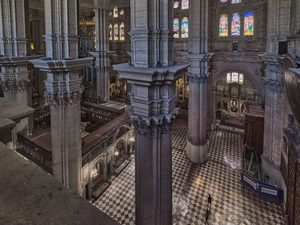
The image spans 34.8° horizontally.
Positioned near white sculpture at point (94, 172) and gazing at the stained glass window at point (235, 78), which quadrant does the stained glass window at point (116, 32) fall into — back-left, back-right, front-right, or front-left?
front-left

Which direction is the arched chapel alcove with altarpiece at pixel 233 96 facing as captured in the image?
toward the camera

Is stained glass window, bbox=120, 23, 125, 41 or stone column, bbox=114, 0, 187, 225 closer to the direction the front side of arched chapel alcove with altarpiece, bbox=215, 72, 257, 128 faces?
the stone column

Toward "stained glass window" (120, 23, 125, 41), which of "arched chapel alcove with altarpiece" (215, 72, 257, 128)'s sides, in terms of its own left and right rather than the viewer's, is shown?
right

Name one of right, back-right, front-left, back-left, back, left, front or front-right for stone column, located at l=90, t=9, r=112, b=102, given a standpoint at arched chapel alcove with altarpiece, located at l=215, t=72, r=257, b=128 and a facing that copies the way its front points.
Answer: front-right

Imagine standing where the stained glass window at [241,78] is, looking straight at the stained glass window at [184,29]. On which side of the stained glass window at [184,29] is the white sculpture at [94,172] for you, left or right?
left

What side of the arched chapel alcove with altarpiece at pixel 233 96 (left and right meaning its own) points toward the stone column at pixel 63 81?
front

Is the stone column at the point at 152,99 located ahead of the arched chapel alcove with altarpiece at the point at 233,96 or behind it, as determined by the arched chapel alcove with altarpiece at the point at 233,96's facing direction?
ahead

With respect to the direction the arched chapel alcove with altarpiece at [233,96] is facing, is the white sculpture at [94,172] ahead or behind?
ahead
